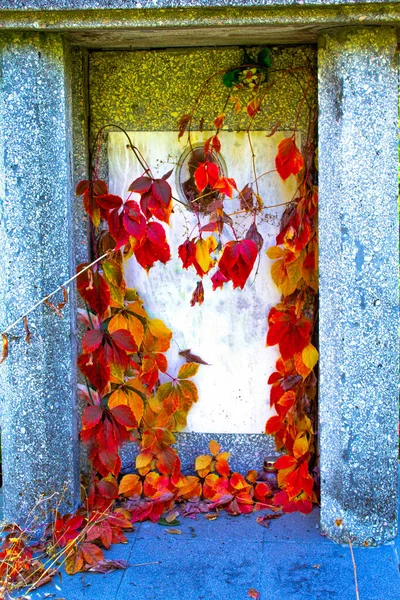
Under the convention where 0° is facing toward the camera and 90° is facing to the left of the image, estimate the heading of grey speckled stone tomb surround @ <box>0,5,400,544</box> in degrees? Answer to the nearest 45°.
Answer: approximately 0°

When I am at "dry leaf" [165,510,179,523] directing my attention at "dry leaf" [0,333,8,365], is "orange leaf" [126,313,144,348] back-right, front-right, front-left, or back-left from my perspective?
front-right
